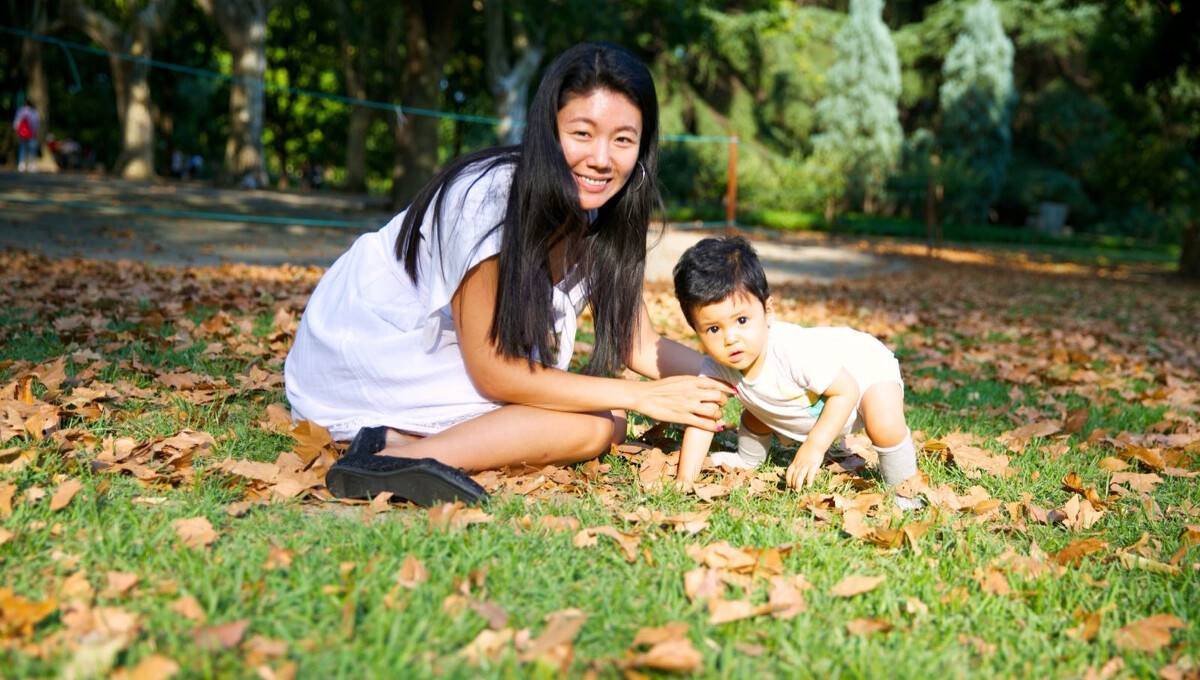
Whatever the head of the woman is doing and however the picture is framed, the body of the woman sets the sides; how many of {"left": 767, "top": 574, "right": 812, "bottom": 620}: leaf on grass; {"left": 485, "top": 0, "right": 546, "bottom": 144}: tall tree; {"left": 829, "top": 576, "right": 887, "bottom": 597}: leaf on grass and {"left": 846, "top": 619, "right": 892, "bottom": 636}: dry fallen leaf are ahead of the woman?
3

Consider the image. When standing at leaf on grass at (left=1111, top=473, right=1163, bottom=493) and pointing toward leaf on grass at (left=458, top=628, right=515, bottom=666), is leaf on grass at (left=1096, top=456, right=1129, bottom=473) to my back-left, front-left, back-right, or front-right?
back-right

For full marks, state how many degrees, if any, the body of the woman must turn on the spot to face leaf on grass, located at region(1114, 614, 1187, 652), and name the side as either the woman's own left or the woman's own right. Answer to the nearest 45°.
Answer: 0° — they already face it

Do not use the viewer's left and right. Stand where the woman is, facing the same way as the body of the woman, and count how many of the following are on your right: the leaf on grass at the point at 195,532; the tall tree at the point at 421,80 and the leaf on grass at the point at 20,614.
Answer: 2

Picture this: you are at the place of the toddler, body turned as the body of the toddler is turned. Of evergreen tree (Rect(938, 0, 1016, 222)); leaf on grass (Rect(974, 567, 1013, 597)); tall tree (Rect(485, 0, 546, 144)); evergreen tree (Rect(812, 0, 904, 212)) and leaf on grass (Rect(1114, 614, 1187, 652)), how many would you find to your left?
2

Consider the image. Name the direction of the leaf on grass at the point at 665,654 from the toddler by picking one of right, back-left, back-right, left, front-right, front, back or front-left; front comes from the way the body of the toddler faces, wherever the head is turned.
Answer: front-left

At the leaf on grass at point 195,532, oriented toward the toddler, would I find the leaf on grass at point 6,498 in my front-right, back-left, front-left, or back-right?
back-left

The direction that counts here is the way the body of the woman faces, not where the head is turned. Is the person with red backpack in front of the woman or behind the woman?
behind

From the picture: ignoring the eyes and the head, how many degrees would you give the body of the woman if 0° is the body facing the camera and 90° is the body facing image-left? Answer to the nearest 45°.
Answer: approximately 315°

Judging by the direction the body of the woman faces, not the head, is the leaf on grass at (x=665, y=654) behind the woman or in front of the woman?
in front

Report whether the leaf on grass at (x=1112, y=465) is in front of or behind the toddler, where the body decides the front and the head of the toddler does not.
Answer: behind

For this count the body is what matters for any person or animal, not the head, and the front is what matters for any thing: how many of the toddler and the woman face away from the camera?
0

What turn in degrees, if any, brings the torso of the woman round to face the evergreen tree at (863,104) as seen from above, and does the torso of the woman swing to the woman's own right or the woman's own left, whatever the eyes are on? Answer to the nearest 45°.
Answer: approximately 135° to the woman's own left

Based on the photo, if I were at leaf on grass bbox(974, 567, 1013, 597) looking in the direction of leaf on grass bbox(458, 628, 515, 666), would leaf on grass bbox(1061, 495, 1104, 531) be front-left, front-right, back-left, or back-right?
back-right

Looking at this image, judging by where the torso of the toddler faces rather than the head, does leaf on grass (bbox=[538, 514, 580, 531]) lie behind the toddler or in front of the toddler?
in front
